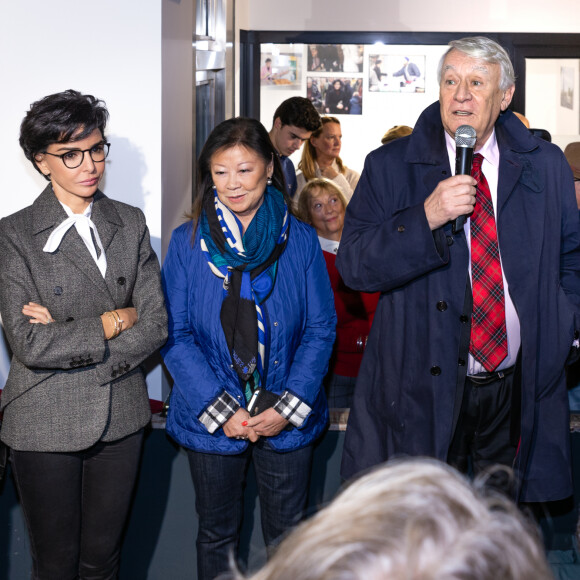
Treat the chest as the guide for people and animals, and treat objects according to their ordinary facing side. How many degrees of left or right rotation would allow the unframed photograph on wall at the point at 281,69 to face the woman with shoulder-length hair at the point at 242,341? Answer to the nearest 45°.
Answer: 0° — it already faces them

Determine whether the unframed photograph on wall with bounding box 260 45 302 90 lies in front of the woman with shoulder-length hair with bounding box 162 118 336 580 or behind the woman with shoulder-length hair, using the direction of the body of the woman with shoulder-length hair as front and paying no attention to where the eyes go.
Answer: behind

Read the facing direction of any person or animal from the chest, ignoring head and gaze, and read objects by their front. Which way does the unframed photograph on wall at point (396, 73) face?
toward the camera

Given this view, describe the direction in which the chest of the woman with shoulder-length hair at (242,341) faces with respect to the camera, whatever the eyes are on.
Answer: toward the camera

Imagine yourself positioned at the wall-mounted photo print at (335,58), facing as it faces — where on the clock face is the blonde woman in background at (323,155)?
The blonde woman in background is roughly at 12 o'clock from the wall-mounted photo print.

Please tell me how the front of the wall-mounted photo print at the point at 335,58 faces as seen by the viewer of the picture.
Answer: facing the viewer

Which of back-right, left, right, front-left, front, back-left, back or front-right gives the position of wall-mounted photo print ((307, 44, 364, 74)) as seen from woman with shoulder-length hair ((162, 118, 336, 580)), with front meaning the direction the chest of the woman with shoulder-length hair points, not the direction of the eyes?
back

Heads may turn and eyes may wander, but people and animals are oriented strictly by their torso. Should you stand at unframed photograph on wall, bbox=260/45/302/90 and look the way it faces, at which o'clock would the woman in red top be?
The woman in red top is roughly at 12 o'clock from the unframed photograph on wall.

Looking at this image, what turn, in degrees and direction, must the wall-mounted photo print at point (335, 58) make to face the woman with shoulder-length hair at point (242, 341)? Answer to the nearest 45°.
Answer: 0° — it already faces them

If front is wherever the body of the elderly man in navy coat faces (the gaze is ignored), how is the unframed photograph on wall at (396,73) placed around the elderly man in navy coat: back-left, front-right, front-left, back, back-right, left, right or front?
back
